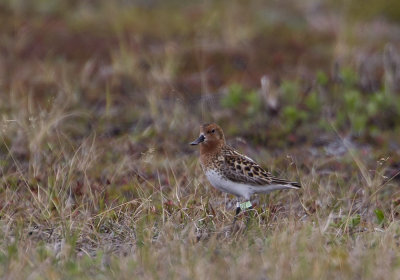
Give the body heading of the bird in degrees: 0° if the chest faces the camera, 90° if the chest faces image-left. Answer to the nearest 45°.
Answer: approximately 90°
